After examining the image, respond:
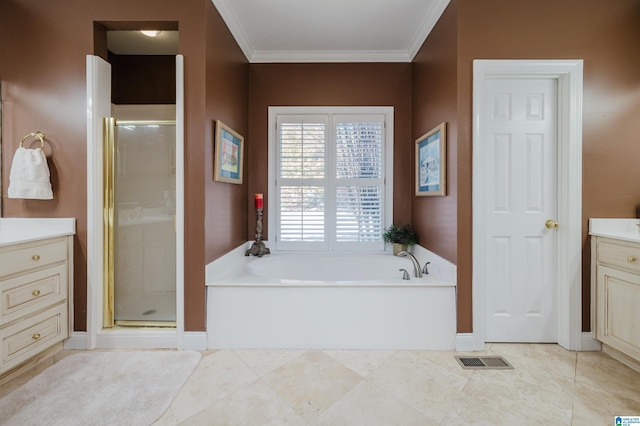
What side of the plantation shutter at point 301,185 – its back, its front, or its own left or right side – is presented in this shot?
front

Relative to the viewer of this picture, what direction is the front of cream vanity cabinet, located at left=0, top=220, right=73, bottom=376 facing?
facing the viewer and to the right of the viewer

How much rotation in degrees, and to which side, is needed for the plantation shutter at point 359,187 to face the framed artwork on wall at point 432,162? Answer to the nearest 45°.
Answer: approximately 45° to its left

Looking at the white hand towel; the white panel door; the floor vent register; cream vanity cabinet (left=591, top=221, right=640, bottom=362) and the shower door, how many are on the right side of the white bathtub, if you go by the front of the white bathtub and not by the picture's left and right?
2

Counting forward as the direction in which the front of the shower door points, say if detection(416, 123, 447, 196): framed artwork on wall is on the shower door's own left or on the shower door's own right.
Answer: on the shower door's own left

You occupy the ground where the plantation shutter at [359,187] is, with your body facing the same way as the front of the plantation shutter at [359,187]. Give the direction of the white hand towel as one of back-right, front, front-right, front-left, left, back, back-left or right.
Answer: front-right

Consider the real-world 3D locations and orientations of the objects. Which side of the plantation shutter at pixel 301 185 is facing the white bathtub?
front

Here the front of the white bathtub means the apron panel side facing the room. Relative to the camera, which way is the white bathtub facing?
toward the camera

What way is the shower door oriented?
toward the camera
